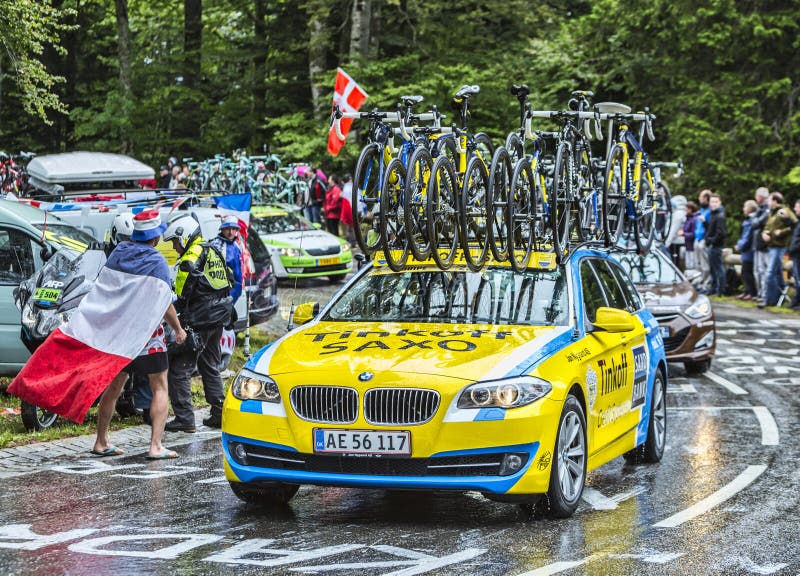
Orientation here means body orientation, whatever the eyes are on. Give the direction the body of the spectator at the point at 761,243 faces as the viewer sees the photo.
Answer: to the viewer's left

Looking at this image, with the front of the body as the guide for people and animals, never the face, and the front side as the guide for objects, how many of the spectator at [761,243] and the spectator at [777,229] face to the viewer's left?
2

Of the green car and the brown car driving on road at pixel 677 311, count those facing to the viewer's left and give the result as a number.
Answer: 0

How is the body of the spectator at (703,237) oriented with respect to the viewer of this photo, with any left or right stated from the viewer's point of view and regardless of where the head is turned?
facing the viewer and to the left of the viewer

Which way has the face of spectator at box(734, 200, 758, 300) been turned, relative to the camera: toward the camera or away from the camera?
toward the camera

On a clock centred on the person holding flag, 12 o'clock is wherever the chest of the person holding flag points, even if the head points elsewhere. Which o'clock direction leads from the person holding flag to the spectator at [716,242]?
The spectator is roughly at 12 o'clock from the person holding flag.

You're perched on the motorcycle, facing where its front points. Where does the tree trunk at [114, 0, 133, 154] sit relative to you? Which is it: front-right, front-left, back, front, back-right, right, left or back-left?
back-right

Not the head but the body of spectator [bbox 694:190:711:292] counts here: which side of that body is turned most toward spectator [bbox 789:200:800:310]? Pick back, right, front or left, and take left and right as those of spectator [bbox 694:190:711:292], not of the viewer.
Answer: left

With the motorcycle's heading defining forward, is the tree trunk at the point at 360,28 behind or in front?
behind

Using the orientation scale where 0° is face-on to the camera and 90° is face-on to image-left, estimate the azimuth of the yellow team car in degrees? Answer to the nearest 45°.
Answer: approximately 45°

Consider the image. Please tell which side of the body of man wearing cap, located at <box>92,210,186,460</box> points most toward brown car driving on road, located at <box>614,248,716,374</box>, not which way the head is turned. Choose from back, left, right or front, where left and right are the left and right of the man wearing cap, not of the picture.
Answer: front

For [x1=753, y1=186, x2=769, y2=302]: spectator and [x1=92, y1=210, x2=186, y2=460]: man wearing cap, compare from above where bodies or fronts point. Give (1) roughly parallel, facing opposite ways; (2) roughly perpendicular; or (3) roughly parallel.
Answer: roughly perpendicular

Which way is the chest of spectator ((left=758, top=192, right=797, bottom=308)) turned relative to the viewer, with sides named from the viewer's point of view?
facing to the left of the viewer

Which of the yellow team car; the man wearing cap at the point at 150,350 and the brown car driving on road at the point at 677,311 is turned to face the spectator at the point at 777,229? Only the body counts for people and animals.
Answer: the man wearing cap

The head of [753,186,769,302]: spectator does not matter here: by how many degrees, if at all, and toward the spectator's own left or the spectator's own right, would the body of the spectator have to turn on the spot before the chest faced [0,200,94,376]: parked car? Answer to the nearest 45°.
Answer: approximately 45° to the spectator's own left

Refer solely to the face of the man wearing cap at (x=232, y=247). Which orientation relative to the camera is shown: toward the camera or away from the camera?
toward the camera

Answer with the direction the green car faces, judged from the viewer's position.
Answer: facing the viewer and to the right of the viewer

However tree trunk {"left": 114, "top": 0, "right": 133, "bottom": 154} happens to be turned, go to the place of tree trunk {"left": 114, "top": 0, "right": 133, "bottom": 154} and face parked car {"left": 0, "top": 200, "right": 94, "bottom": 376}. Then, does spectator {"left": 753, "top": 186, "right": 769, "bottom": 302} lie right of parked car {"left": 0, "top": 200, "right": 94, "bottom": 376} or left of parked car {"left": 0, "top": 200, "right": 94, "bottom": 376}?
left
